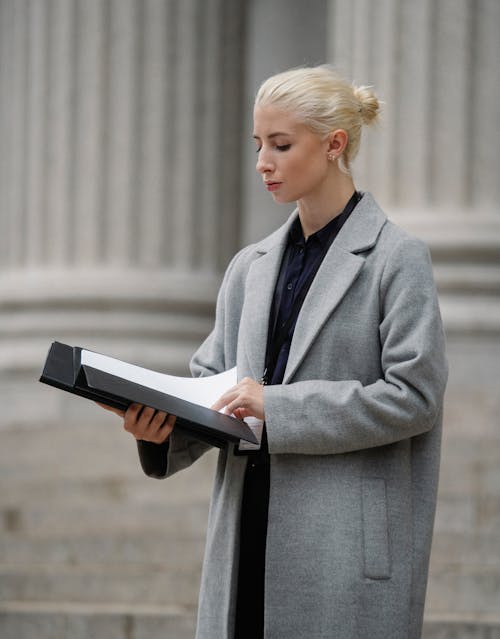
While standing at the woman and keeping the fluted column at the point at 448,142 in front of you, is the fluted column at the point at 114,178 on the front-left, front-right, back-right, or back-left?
front-left

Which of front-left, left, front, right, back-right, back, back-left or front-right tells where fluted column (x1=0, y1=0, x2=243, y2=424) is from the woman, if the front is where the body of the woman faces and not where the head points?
back-right

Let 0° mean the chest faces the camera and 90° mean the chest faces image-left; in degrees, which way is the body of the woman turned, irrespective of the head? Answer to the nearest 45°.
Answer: approximately 45°

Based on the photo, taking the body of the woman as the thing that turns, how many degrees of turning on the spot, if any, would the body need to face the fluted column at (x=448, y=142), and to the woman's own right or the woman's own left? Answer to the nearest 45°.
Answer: approximately 135° to the woman's own right

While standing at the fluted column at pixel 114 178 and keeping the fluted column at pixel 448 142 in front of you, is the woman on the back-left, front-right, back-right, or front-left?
front-right
